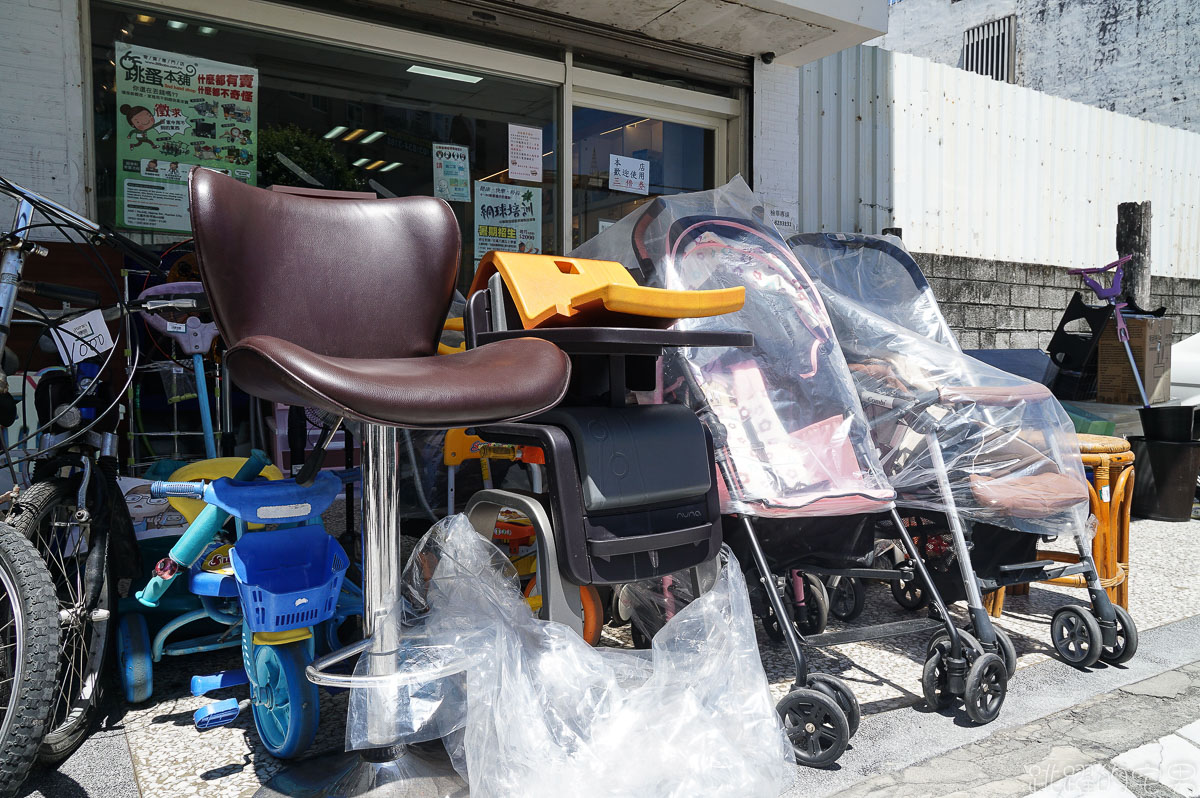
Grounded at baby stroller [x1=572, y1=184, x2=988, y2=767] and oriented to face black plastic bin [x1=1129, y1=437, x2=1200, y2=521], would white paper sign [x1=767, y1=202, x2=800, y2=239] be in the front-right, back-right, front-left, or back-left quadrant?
front-left

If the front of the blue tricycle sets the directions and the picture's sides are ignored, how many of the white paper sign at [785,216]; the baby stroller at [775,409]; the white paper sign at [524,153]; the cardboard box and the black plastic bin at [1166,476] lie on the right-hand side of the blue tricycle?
0

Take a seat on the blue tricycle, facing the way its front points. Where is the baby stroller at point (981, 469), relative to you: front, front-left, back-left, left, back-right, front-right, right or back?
front-left

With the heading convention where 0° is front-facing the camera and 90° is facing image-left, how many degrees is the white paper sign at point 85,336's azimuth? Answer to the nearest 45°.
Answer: approximately 0°

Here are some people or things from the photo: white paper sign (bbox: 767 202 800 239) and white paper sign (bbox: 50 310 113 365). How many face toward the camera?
2

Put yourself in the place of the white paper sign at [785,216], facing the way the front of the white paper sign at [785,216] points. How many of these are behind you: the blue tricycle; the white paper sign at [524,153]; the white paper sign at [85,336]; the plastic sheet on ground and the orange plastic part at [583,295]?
0

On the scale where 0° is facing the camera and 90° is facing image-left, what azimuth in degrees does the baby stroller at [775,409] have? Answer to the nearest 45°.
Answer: approximately 315°

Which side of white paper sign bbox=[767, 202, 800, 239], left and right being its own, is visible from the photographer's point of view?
front

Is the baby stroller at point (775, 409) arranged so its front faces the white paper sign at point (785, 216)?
no

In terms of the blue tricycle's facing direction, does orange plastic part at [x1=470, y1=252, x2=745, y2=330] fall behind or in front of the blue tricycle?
in front

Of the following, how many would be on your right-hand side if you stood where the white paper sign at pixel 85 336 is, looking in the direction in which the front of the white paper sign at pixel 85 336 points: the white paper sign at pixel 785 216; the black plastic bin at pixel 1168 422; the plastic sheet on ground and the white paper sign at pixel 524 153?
0

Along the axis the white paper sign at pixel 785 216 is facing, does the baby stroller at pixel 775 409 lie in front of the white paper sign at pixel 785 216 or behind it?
in front

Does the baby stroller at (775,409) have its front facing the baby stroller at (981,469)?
no

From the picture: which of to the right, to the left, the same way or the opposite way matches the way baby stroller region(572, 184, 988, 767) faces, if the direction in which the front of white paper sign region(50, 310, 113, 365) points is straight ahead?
the same way

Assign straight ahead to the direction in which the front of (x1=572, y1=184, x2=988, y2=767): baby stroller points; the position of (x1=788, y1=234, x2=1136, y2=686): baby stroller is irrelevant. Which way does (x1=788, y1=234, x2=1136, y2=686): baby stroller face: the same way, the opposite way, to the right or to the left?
the same way

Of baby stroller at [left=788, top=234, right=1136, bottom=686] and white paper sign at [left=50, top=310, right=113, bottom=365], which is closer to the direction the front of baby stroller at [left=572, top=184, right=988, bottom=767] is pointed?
the baby stroller

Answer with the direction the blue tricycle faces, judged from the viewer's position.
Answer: facing the viewer and to the right of the viewer

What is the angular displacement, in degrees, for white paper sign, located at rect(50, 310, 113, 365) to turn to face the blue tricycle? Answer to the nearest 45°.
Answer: approximately 45° to its left
